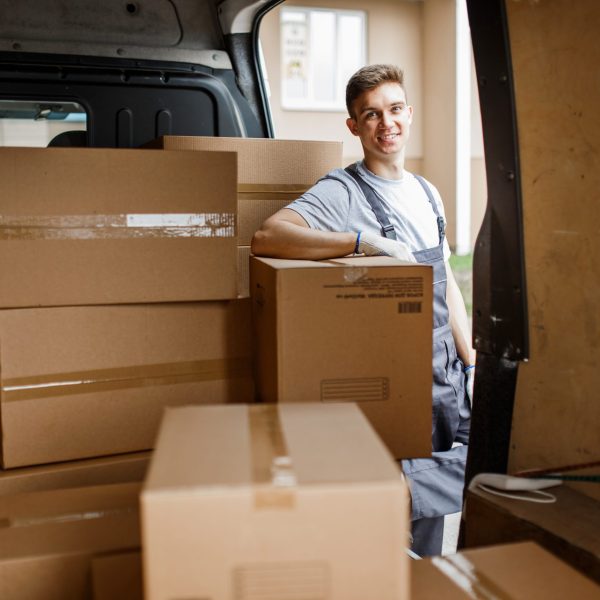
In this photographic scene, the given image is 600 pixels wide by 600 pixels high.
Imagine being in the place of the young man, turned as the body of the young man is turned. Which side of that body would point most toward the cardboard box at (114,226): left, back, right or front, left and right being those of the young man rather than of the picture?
right

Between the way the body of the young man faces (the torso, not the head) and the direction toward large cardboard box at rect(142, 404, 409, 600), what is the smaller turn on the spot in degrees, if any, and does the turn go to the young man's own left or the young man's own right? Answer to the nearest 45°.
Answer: approximately 45° to the young man's own right

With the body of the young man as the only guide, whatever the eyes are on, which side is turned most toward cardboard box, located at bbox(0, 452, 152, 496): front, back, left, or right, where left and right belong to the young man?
right

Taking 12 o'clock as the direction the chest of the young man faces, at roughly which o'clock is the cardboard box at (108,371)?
The cardboard box is roughly at 3 o'clock from the young man.

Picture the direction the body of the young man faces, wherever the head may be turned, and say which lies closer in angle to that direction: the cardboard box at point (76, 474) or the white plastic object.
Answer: the white plastic object

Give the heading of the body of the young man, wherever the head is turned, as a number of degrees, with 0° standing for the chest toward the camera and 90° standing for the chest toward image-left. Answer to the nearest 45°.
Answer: approximately 315°

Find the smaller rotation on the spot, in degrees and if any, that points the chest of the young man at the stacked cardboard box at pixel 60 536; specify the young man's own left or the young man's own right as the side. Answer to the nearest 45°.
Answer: approximately 90° to the young man's own right
